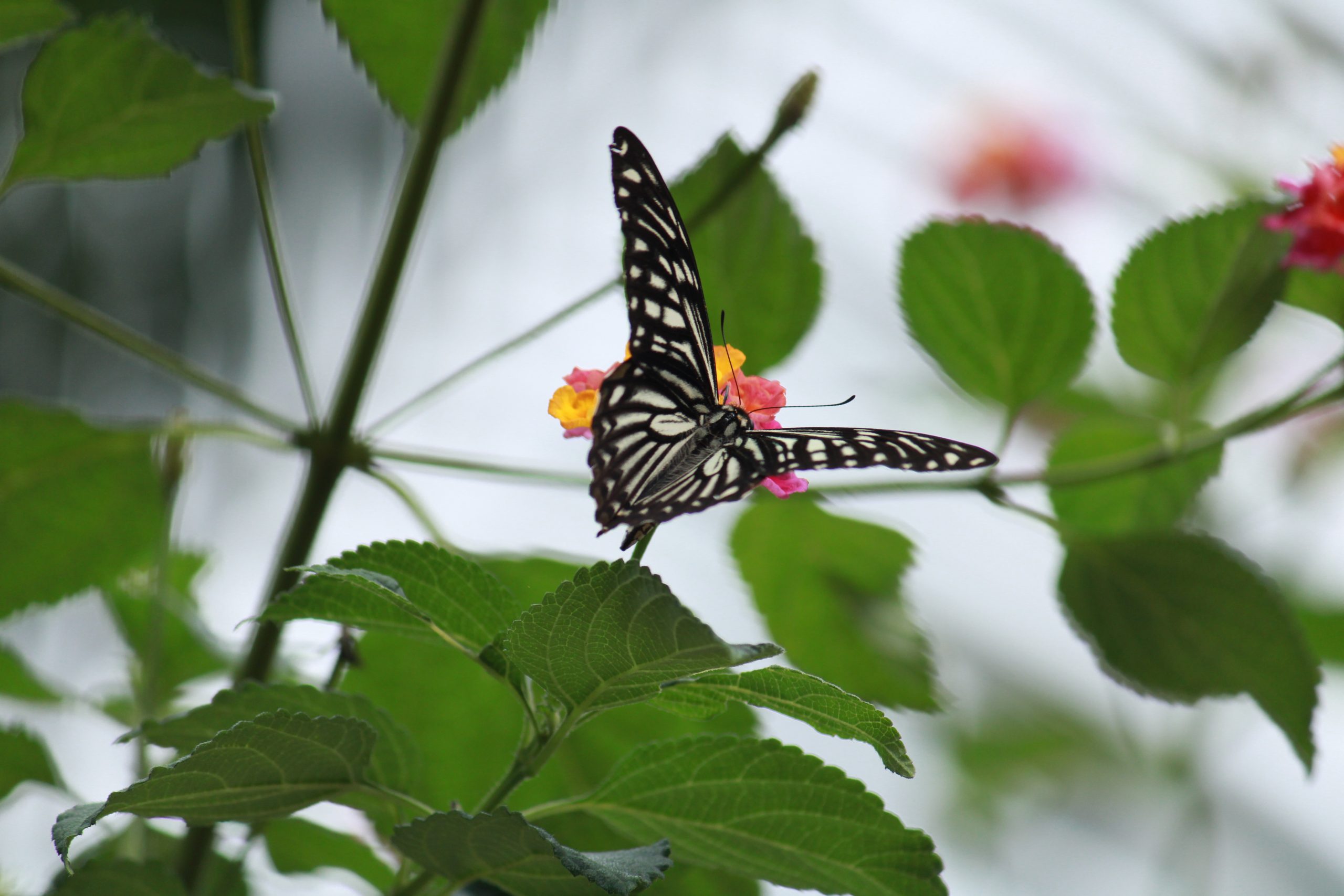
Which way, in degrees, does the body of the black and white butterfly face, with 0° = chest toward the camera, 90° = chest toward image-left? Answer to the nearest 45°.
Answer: approximately 225°
